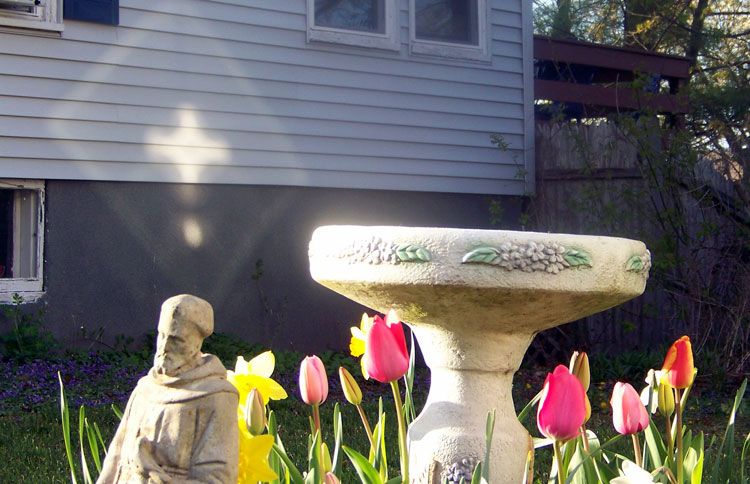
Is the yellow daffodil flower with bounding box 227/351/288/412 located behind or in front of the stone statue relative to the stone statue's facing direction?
behind

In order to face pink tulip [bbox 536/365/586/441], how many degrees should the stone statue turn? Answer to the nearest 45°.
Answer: approximately 135° to its left

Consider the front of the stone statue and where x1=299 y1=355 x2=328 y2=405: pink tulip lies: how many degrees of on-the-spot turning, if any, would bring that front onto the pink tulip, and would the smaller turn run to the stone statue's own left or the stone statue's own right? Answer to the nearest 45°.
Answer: approximately 180°

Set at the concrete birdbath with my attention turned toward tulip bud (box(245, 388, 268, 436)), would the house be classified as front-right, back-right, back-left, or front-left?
back-right

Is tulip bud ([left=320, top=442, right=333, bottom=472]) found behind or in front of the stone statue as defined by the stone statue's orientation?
behind

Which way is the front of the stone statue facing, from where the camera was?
facing the viewer and to the left of the viewer

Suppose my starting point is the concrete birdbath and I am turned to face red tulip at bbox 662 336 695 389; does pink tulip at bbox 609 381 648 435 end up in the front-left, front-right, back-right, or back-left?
front-right

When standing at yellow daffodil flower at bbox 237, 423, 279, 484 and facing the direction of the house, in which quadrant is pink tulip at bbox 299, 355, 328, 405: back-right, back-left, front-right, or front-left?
front-right

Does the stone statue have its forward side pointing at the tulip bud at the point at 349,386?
no

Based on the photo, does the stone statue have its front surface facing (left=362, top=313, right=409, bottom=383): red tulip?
no
